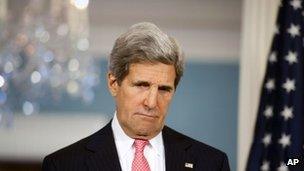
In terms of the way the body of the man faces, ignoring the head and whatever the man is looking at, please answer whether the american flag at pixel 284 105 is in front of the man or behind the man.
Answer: behind

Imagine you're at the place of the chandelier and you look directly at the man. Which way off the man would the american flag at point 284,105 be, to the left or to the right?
left

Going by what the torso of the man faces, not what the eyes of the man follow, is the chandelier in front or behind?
behind

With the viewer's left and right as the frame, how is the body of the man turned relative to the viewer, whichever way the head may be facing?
facing the viewer
